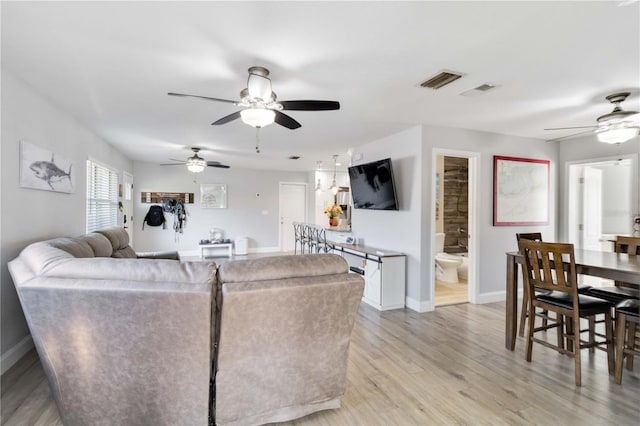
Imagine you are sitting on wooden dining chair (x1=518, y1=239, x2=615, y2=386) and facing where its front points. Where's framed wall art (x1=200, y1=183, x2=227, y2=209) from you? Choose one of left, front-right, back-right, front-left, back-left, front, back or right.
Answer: back-left

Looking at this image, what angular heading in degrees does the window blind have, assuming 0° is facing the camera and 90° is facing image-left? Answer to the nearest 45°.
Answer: approximately 315°

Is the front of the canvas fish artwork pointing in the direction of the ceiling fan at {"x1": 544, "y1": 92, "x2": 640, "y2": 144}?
yes

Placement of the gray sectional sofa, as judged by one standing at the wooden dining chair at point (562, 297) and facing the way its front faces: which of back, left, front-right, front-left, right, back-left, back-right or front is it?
back

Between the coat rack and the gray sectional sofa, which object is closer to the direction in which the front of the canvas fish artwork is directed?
the gray sectional sofa

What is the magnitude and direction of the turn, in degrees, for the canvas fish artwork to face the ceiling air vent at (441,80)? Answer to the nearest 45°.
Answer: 0° — it already faces it

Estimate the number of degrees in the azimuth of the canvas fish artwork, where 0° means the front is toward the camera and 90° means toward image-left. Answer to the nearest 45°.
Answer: approximately 315°
